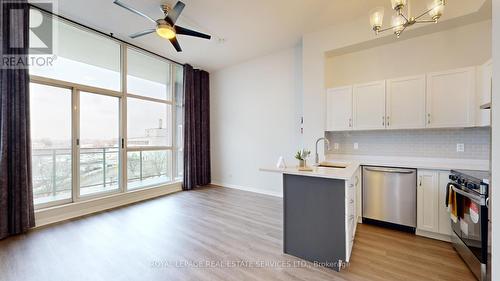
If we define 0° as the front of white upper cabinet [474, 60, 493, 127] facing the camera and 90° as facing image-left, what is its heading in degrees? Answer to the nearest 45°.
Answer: approximately 45°

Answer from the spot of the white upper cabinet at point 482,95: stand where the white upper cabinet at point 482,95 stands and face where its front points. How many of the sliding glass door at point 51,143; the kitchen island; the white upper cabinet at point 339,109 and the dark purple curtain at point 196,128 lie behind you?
0

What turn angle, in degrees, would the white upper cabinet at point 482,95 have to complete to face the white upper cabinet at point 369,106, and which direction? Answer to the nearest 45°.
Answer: approximately 45° to its right

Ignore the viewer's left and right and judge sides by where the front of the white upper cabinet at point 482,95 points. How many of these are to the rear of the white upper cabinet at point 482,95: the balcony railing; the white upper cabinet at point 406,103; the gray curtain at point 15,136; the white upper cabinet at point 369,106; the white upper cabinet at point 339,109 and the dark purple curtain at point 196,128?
0

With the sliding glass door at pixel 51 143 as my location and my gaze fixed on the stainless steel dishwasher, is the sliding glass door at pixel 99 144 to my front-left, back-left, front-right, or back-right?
front-left

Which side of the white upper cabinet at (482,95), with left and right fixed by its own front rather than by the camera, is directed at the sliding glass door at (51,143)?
front

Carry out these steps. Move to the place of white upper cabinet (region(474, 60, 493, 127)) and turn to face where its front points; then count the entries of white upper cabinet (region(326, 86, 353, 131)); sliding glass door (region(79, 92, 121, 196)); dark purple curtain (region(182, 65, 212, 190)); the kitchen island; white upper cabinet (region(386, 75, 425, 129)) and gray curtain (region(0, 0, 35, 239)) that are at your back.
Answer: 0

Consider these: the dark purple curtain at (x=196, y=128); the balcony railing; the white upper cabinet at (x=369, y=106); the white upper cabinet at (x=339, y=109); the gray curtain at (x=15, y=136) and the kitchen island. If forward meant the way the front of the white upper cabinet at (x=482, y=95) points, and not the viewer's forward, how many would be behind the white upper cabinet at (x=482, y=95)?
0

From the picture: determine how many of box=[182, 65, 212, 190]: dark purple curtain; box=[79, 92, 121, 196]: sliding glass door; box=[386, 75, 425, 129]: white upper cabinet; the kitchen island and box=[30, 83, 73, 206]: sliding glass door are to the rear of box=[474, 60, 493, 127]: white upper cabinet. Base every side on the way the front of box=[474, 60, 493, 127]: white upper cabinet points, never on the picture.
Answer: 0

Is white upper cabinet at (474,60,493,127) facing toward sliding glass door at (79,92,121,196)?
yes

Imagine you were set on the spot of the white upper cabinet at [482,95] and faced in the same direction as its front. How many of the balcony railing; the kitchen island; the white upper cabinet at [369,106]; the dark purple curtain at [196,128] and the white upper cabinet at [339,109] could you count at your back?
0

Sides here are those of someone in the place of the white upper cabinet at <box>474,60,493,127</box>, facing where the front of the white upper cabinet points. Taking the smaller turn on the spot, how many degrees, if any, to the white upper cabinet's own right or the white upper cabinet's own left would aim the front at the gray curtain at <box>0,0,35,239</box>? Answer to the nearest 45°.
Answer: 0° — it already faces it

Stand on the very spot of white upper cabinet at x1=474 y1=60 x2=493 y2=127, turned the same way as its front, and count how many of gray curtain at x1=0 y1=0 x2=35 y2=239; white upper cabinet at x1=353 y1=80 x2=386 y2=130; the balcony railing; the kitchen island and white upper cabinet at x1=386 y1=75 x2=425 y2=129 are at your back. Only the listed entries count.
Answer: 0

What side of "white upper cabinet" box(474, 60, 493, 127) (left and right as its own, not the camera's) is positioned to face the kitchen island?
front
